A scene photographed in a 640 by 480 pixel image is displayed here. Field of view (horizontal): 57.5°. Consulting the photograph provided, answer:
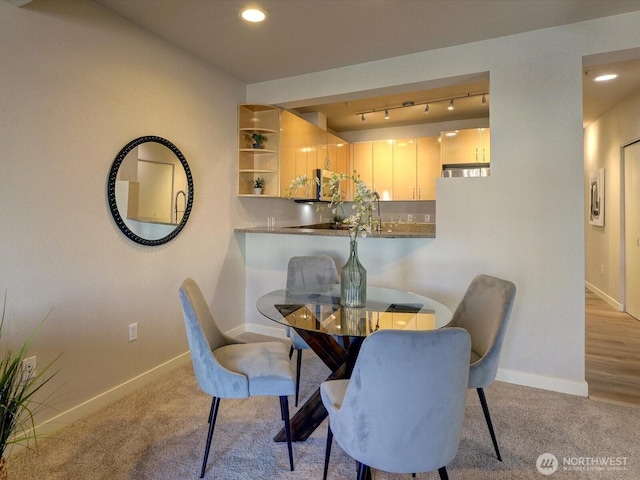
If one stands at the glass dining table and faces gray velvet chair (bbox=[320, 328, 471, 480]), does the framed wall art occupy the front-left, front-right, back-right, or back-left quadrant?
back-left

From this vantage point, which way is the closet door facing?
to the viewer's left

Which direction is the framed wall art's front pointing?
to the viewer's left

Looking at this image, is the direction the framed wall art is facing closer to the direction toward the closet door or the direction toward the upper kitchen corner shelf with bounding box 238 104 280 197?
the upper kitchen corner shelf

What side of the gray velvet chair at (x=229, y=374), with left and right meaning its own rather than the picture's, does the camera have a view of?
right

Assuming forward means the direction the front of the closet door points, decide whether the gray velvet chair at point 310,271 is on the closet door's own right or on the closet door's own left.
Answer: on the closet door's own left
